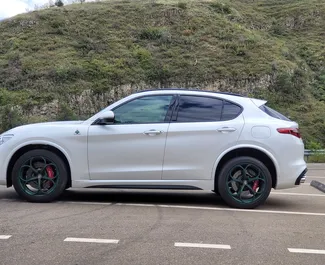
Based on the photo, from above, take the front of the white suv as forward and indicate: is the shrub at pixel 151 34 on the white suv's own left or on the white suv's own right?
on the white suv's own right

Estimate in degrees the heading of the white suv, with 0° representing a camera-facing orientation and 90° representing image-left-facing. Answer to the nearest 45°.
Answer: approximately 90°
